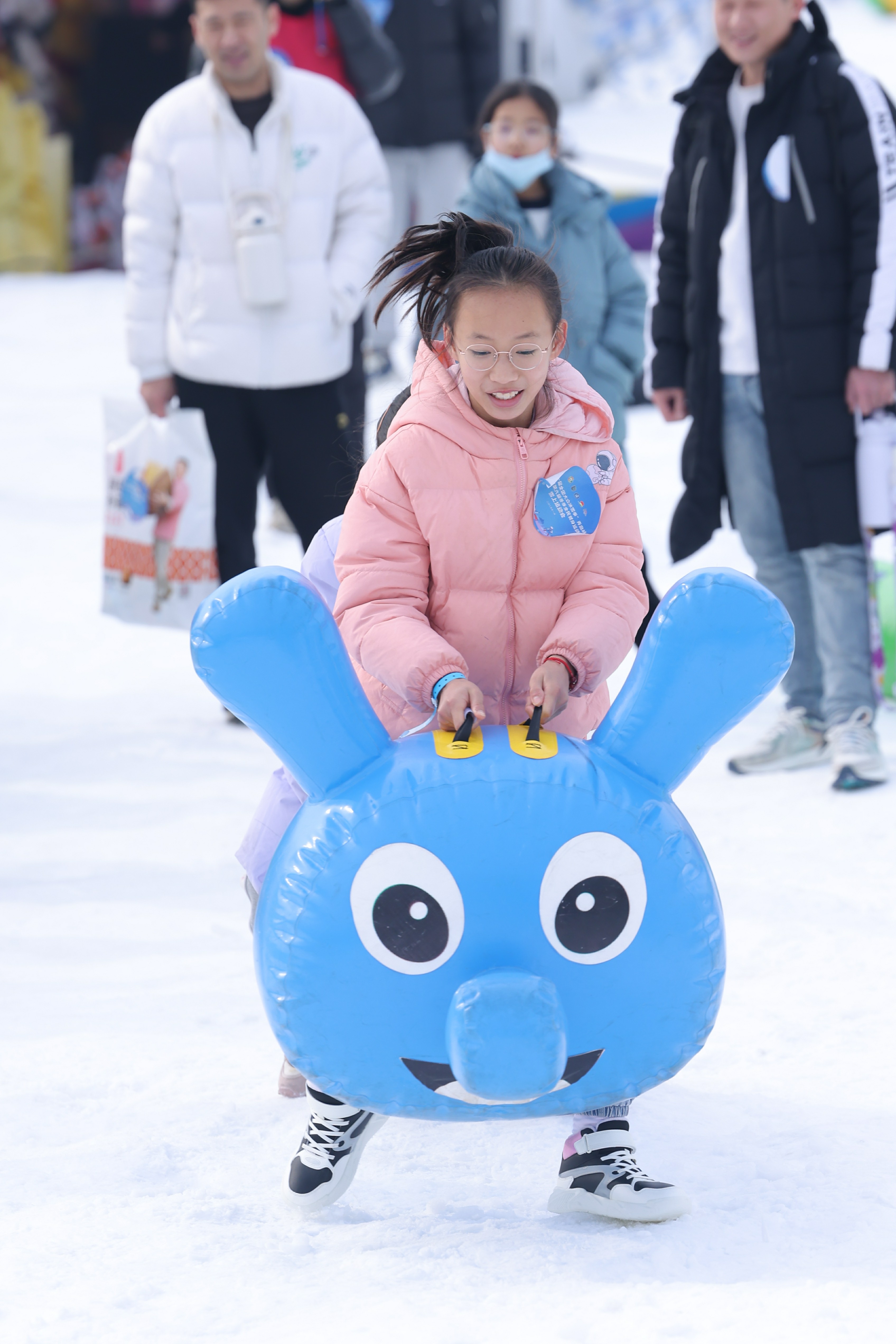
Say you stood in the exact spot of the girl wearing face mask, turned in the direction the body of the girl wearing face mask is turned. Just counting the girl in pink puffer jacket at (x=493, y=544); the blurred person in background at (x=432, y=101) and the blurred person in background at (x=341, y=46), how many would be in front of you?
1

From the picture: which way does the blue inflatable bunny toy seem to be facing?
toward the camera

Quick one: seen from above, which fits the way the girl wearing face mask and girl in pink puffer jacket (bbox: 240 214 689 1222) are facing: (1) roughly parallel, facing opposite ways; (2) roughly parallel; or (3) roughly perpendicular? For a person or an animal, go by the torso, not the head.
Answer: roughly parallel

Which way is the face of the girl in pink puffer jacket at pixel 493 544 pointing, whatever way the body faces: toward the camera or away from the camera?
toward the camera

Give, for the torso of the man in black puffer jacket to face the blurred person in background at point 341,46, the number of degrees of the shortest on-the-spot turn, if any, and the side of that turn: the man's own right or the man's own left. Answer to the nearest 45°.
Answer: approximately 90° to the man's own right

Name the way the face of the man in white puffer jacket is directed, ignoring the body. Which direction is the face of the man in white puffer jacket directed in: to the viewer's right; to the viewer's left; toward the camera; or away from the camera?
toward the camera

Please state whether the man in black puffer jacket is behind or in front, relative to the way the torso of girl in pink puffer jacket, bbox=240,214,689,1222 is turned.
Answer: behind

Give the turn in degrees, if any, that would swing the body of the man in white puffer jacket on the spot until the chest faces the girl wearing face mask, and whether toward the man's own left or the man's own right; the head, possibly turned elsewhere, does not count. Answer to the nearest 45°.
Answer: approximately 90° to the man's own left

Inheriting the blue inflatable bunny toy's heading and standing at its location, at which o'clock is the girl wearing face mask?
The girl wearing face mask is roughly at 6 o'clock from the blue inflatable bunny toy.

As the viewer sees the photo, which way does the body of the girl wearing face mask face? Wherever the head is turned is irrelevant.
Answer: toward the camera

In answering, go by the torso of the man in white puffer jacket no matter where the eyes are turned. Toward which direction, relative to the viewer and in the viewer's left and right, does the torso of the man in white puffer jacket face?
facing the viewer

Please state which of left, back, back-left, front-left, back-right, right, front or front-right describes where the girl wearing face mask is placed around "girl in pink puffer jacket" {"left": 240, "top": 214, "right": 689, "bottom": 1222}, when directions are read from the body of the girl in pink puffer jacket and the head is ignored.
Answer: back

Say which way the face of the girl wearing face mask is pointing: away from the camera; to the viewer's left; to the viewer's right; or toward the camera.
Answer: toward the camera

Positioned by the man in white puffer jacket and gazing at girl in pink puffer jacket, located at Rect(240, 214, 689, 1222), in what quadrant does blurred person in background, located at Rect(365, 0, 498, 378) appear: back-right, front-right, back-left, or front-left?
back-left

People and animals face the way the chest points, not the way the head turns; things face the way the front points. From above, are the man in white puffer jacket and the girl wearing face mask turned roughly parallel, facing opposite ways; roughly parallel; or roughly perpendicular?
roughly parallel

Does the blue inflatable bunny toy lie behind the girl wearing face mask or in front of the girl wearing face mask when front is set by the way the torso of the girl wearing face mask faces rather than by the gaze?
in front

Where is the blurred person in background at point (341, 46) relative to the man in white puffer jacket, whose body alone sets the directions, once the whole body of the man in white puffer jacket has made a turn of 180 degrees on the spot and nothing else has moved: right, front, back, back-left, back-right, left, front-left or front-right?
front

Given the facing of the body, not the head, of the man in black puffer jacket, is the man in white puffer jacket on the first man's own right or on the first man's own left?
on the first man's own right
